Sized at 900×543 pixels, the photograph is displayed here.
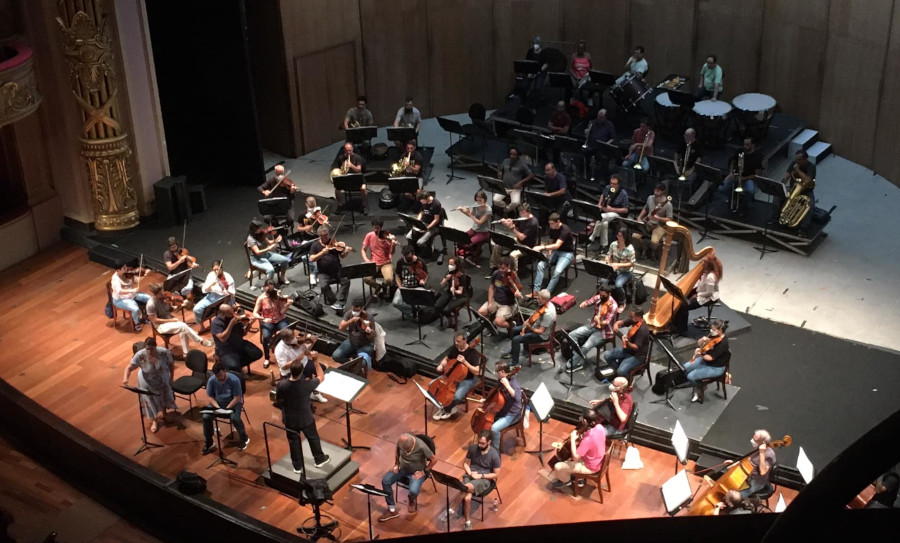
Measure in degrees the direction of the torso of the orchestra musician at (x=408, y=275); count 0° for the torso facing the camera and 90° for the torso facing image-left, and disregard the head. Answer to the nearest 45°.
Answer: approximately 0°

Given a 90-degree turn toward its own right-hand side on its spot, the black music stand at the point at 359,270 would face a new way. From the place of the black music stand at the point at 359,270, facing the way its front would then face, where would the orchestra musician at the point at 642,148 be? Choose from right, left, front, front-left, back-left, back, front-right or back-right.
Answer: front-left

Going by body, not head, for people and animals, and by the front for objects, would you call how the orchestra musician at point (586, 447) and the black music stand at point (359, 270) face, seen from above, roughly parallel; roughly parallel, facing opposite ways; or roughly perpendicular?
roughly perpendicular

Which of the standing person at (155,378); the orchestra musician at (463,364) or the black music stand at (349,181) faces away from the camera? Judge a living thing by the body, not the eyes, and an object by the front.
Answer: the black music stand

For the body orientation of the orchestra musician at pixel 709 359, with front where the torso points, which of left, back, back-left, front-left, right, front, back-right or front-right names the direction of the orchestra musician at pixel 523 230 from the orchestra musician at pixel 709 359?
right

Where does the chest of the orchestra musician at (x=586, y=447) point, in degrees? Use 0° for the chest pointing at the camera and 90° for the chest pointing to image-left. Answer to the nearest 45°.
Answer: approximately 90°

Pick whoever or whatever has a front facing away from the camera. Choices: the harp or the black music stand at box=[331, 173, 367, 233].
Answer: the black music stand

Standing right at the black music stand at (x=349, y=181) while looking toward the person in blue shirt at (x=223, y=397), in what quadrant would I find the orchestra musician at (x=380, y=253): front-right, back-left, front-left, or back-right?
front-left

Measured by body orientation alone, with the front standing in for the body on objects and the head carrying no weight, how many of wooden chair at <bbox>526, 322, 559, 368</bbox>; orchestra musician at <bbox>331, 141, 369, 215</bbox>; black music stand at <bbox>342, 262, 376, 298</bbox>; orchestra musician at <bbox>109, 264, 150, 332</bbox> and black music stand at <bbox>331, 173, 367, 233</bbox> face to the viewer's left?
1

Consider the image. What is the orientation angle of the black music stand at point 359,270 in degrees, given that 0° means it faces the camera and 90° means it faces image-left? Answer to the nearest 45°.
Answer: approximately 180°

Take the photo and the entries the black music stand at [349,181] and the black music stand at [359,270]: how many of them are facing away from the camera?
2

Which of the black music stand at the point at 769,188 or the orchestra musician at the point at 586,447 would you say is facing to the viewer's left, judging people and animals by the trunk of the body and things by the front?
the orchestra musician

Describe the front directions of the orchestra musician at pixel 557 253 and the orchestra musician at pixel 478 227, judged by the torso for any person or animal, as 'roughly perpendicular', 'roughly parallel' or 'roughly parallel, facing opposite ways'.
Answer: roughly parallel

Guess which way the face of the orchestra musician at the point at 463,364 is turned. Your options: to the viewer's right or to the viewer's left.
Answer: to the viewer's left

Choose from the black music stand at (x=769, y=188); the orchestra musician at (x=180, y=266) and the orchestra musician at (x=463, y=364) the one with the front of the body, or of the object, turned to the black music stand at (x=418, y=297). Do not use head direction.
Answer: the orchestra musician at (x=180, y=266)

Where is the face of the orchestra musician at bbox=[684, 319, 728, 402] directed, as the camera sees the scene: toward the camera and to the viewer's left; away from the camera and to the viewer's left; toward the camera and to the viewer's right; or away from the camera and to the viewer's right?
toward the camera and to the viewer's left

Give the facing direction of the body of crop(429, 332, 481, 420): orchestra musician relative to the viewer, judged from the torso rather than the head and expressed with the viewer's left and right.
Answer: facing the viewer and to the left of the viewer

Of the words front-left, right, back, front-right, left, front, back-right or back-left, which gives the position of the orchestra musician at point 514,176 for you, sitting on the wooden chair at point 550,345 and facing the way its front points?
right

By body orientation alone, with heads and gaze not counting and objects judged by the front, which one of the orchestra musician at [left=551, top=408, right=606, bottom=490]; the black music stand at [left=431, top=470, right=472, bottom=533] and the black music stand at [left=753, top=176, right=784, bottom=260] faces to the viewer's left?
the orchestra musician

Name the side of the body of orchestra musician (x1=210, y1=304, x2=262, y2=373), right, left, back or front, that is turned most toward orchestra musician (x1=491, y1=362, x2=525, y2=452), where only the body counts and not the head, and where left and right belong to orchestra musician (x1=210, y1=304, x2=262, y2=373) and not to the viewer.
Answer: front

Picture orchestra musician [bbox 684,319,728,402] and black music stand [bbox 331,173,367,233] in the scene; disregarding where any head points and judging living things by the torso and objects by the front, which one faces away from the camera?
the black music stand

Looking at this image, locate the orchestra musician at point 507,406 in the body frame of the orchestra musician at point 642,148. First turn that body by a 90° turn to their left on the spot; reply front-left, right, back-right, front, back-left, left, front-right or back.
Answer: front-right
